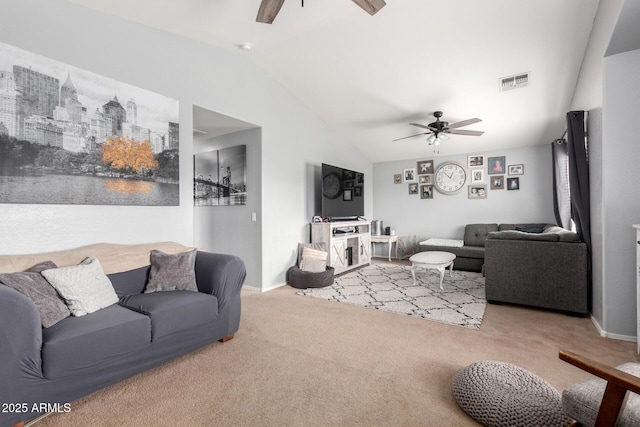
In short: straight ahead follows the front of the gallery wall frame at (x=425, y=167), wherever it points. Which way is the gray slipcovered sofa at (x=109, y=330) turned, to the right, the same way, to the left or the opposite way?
to the left

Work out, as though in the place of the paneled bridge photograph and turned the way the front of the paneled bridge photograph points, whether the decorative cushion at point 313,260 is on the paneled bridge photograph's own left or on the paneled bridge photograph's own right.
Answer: on the paneled bridge photograph's own left

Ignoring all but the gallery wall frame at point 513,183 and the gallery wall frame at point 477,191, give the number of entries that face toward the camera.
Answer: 2

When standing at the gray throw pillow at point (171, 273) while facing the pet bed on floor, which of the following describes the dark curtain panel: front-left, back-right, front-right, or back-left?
front-right

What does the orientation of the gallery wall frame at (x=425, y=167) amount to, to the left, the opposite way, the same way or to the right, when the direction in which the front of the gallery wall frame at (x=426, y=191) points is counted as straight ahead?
the same way

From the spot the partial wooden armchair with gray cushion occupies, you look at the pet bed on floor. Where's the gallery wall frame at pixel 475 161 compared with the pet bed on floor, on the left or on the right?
right

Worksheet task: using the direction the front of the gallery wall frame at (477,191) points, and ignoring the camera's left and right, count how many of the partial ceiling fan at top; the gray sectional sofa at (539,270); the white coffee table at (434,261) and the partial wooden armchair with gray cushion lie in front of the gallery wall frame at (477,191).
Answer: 4

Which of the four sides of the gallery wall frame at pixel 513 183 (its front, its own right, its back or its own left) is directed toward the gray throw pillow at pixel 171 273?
front

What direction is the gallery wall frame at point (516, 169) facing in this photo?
toward the camera

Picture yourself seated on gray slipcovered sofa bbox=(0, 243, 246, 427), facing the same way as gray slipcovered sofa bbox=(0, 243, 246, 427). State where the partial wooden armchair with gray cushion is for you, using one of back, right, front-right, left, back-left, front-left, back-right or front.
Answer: front

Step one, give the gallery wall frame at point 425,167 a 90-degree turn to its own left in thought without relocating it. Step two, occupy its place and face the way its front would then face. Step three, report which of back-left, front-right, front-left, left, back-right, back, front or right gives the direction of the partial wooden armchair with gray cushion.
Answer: right

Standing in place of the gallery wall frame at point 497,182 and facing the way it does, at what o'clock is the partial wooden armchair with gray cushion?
The partial wooden armchair with gray cushion is roughly at 12 o'clock from the gallery wall frame.

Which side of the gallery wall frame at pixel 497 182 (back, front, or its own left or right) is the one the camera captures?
front

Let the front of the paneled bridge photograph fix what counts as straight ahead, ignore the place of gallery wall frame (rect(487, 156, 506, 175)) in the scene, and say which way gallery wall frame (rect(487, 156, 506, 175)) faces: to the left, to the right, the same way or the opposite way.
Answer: the same way

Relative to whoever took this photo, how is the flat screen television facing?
facing the viewer and to the right of the viewer

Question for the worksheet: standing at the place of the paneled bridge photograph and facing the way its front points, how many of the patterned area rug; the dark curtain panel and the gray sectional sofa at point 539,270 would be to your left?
3

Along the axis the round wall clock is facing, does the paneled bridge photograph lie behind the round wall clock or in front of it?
in front

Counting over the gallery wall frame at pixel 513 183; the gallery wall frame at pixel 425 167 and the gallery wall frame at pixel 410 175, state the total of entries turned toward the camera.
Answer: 3

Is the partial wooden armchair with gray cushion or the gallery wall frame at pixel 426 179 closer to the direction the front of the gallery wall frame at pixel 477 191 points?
the partial wooden armchair with gray cushion

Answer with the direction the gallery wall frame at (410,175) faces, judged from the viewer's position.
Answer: facing the viewer

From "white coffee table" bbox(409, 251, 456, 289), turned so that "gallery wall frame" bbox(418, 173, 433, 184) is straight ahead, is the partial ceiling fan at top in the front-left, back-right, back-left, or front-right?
back-left

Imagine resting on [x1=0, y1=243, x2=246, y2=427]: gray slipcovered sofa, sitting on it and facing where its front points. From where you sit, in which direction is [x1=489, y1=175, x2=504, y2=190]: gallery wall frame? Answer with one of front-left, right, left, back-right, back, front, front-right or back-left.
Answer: front-left
